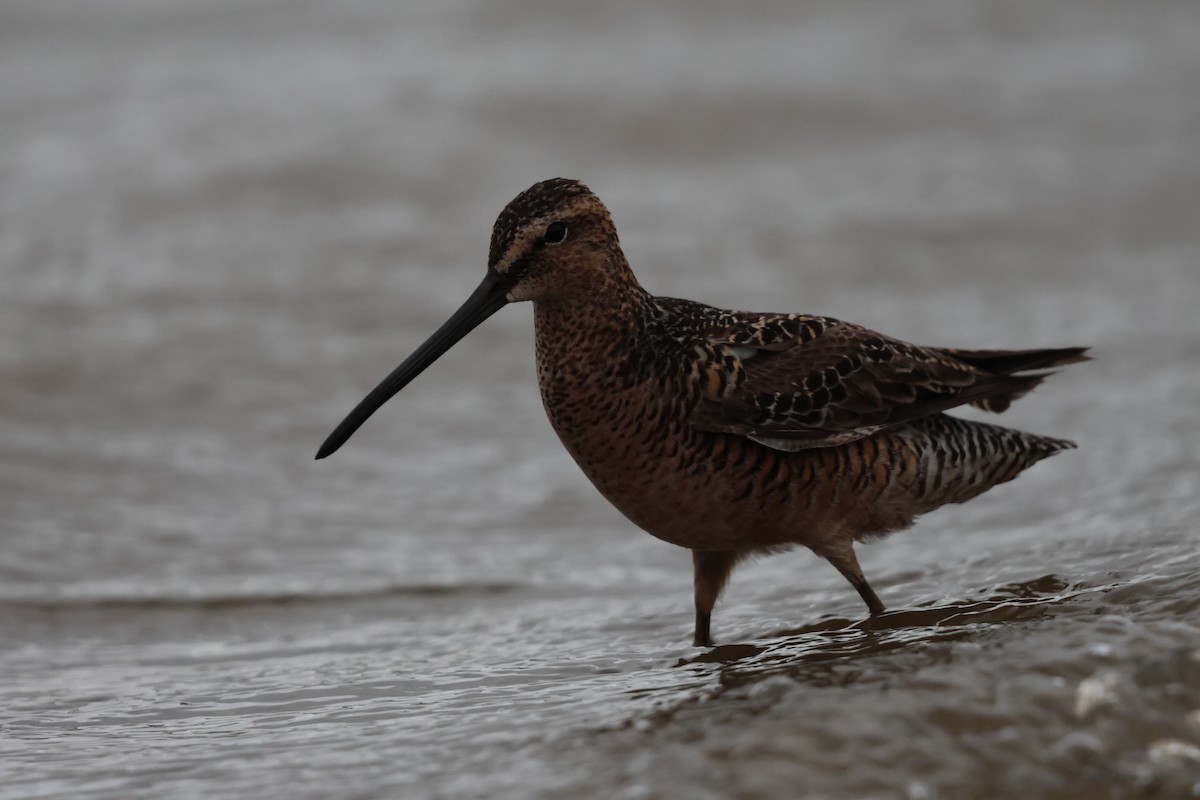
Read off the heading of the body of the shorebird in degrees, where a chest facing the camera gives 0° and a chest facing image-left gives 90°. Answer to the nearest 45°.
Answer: approximately 90°
